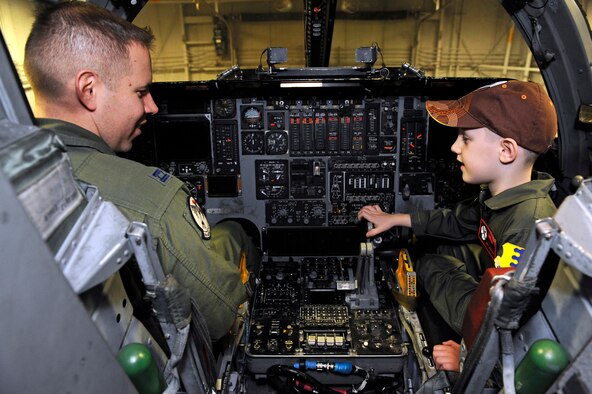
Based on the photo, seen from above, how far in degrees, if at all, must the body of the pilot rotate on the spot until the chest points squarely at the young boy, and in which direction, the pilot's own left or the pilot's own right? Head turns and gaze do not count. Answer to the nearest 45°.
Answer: approximately 45° to the pilot's own right

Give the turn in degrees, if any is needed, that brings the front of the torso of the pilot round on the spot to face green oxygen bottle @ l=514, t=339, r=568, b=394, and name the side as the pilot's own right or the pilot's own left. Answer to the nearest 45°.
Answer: approximately 90° to the pilot's own right

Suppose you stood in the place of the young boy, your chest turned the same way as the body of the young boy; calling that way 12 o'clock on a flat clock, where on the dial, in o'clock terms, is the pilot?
The pilot is roughly at 11 o'clock from the young boy.

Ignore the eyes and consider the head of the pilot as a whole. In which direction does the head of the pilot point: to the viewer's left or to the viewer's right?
to the viewer's right

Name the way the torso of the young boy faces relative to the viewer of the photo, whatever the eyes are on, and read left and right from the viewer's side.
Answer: facing to the left of the viewer

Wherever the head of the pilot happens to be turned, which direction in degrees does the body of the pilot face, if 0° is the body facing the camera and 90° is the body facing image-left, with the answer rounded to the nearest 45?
approximately 225°

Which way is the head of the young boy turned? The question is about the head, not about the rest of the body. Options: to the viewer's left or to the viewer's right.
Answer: to the viewer's left

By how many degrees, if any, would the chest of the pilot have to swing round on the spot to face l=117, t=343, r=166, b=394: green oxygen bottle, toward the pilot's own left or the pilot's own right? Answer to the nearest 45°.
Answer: approximately 135° to the pilot's own right

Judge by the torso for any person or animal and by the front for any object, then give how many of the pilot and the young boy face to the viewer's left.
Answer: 1

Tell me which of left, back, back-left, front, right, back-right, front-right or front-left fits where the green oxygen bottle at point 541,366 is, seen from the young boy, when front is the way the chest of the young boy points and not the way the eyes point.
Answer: left

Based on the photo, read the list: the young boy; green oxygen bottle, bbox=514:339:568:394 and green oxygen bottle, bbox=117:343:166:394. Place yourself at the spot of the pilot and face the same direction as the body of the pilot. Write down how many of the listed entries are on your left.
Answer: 0

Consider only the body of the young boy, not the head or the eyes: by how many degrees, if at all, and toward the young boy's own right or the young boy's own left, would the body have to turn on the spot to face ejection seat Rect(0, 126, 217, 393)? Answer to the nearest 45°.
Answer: approximately 45° to the young boy's own left
